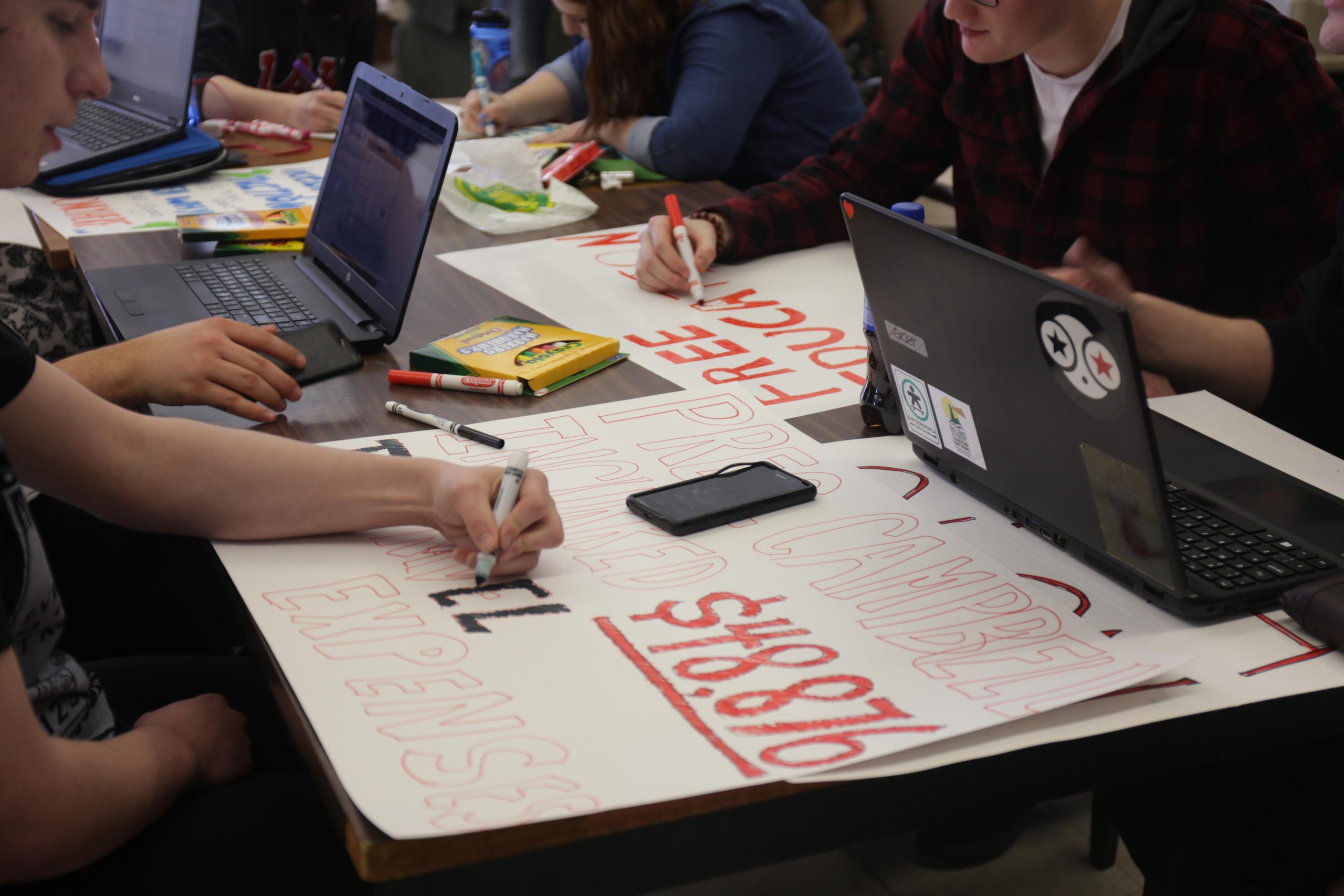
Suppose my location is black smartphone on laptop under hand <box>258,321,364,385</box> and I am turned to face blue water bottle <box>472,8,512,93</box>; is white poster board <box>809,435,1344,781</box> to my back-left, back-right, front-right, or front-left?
back-right

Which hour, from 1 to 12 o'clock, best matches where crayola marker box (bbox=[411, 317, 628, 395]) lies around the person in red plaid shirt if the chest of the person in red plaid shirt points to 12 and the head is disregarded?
The crayola marker box is roughly at 12 o'clock from the person in red plaid shirt.

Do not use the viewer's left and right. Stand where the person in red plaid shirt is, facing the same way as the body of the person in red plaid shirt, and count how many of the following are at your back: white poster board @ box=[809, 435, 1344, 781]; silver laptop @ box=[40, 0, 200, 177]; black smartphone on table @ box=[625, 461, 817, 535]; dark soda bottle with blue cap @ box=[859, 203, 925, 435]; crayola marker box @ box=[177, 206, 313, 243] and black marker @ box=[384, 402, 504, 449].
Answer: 0

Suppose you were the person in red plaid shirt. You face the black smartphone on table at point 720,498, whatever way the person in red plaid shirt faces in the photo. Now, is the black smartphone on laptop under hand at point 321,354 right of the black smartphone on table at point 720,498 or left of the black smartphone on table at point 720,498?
right

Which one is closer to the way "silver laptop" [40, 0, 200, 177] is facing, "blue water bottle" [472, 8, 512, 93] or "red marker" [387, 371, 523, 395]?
the red marker

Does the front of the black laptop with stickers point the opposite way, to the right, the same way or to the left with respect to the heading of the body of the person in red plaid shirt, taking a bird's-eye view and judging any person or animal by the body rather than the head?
the opposite way

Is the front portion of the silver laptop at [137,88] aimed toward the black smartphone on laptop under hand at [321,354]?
no

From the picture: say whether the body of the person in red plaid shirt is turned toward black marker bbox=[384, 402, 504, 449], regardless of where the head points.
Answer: yes

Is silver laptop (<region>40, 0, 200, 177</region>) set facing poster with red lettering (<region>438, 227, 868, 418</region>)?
no

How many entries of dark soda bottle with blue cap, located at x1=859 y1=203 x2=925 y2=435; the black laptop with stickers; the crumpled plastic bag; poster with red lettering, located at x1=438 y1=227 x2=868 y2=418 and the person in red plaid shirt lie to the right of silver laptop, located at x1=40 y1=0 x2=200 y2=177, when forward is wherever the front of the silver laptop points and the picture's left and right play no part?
0

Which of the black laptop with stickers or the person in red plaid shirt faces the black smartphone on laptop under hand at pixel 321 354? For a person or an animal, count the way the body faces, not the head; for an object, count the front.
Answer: the person in red plaid shirt

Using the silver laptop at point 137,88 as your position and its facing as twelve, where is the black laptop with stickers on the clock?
The black laptop with stickers is roughly at 10 o'clock from the silver laptop.

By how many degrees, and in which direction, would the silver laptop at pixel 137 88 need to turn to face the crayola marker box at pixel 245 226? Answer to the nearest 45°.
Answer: approximately 45° to its left

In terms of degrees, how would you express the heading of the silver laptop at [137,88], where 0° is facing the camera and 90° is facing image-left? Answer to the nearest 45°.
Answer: approximately 45°
